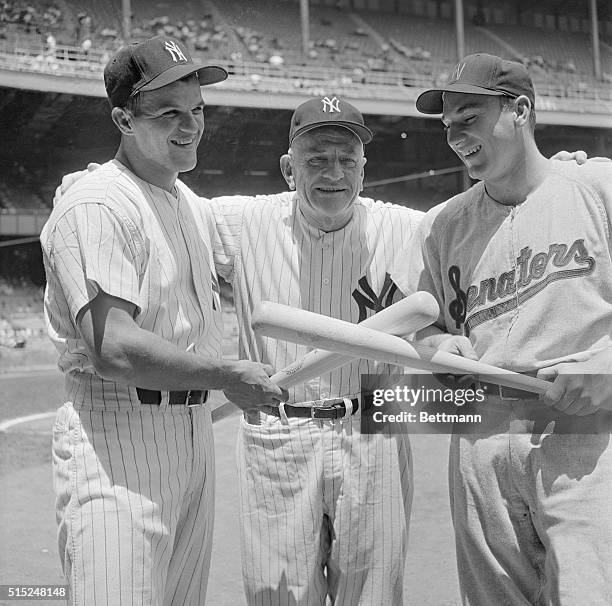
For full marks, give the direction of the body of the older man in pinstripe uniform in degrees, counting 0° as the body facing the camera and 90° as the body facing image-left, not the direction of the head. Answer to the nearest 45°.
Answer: approximately 0°
